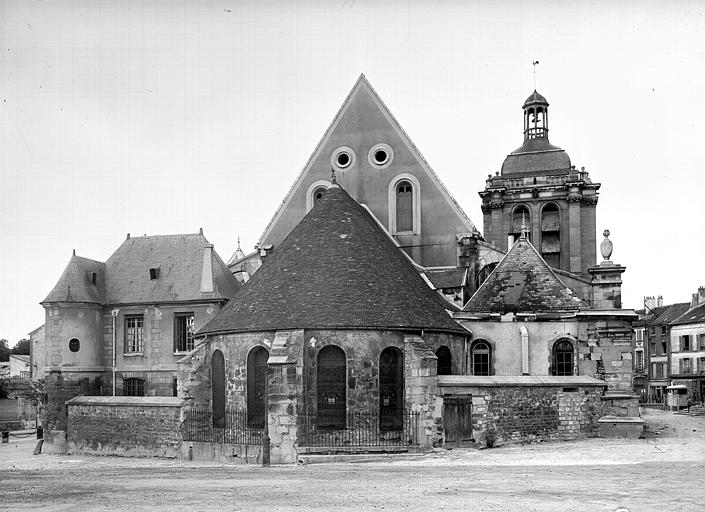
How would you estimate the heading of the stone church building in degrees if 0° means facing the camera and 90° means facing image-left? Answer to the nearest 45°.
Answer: approximately 180°

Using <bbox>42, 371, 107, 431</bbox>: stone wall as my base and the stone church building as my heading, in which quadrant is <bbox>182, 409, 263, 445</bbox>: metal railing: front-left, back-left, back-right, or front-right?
front-right

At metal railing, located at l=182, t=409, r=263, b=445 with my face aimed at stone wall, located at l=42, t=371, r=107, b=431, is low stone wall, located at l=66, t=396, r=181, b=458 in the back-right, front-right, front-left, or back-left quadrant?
front-left

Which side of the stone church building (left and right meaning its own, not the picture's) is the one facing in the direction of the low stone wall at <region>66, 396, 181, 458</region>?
left
